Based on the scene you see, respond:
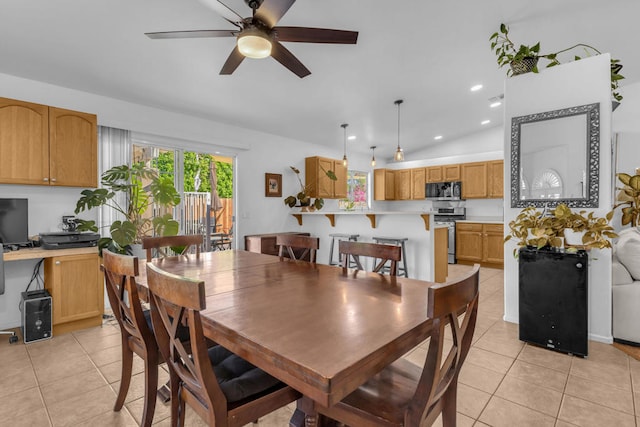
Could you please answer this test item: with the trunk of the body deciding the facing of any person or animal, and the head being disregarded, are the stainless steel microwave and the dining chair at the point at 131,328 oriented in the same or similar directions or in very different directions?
very different directions

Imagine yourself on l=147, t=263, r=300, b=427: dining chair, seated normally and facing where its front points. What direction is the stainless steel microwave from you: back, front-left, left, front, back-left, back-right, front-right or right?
front

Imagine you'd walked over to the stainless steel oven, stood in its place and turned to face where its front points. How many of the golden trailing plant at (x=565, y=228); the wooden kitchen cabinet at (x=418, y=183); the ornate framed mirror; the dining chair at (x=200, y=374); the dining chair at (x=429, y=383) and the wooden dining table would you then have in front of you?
5

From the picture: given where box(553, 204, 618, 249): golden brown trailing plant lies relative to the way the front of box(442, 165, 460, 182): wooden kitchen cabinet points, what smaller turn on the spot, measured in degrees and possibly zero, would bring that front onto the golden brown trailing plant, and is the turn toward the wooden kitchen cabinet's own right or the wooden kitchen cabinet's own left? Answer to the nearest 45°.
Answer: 0° — it already faces it

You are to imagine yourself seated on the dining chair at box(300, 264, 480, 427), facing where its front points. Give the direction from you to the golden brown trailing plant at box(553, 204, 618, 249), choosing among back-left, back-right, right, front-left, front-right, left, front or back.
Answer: right

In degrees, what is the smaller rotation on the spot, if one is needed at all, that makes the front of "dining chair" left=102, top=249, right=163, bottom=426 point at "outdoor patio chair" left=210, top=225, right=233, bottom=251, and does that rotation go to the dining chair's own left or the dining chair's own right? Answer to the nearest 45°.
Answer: approximately 45° to the dining chair's own left

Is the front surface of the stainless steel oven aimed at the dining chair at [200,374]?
yes

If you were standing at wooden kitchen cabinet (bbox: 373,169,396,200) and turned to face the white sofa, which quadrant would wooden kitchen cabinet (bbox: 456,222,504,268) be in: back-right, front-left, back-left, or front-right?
front-left

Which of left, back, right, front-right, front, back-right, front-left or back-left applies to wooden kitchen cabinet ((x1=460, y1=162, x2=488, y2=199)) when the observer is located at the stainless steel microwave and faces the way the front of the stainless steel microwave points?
left

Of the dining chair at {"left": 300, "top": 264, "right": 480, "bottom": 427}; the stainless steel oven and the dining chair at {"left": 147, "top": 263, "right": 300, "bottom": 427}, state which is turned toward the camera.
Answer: the stainless steel oven

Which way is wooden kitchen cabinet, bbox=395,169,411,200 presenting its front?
toward the camera

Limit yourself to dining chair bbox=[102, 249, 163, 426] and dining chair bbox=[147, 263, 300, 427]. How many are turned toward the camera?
0

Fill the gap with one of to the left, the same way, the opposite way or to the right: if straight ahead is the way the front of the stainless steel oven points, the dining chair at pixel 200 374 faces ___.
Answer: the opposite way

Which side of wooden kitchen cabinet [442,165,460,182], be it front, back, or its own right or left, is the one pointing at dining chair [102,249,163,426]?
front

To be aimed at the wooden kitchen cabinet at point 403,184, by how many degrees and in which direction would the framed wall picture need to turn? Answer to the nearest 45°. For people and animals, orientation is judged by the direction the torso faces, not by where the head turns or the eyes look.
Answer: approximately 90° to its left

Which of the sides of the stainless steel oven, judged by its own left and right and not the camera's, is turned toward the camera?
front

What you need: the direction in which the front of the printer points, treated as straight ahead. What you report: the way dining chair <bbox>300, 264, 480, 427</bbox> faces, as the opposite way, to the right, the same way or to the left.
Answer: the opposite way
